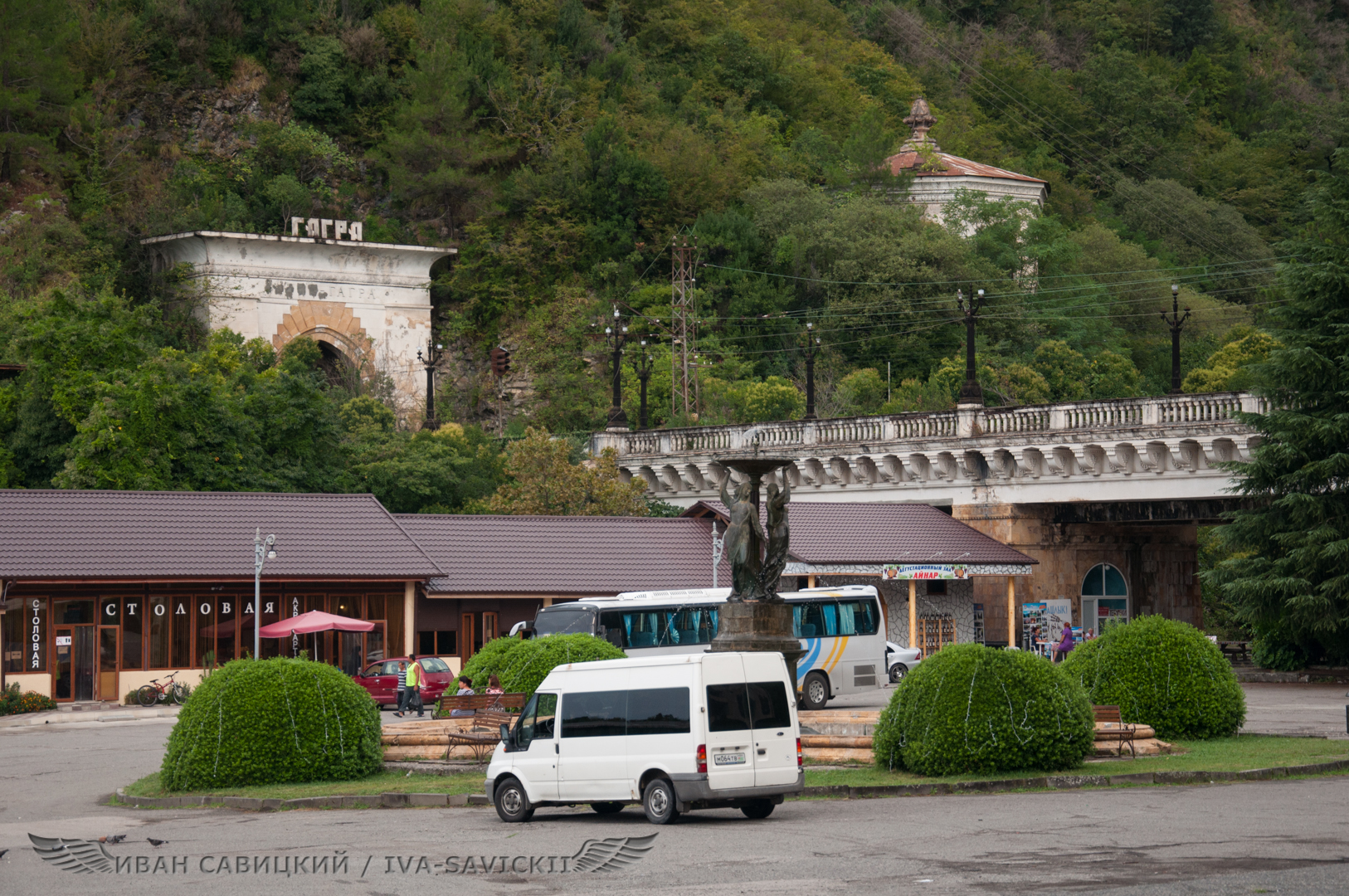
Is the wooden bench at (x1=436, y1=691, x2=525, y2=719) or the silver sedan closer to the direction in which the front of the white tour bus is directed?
the wooden bench

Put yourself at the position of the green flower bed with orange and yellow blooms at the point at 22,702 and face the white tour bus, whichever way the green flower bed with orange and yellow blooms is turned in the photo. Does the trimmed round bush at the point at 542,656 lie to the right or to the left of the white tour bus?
right

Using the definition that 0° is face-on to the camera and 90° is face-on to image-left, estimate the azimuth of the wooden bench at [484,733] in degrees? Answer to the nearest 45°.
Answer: approximately 45°

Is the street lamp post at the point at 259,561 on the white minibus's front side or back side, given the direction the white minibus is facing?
on the front side

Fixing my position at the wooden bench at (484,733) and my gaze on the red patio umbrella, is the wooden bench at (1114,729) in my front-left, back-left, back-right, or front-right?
back-right

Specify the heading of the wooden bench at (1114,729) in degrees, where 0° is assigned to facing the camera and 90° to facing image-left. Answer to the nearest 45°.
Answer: approximately 315°

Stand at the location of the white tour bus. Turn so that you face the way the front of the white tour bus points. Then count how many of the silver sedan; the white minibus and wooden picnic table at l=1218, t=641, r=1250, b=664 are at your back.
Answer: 2

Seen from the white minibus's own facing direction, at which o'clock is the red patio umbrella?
The red patio umbrella is roughly at 1 o'clock from the white minibus.

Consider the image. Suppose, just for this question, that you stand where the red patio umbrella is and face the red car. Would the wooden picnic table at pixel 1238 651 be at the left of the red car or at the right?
left

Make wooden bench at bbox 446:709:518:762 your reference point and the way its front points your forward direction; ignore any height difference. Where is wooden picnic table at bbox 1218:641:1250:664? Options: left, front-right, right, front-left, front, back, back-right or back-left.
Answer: back
